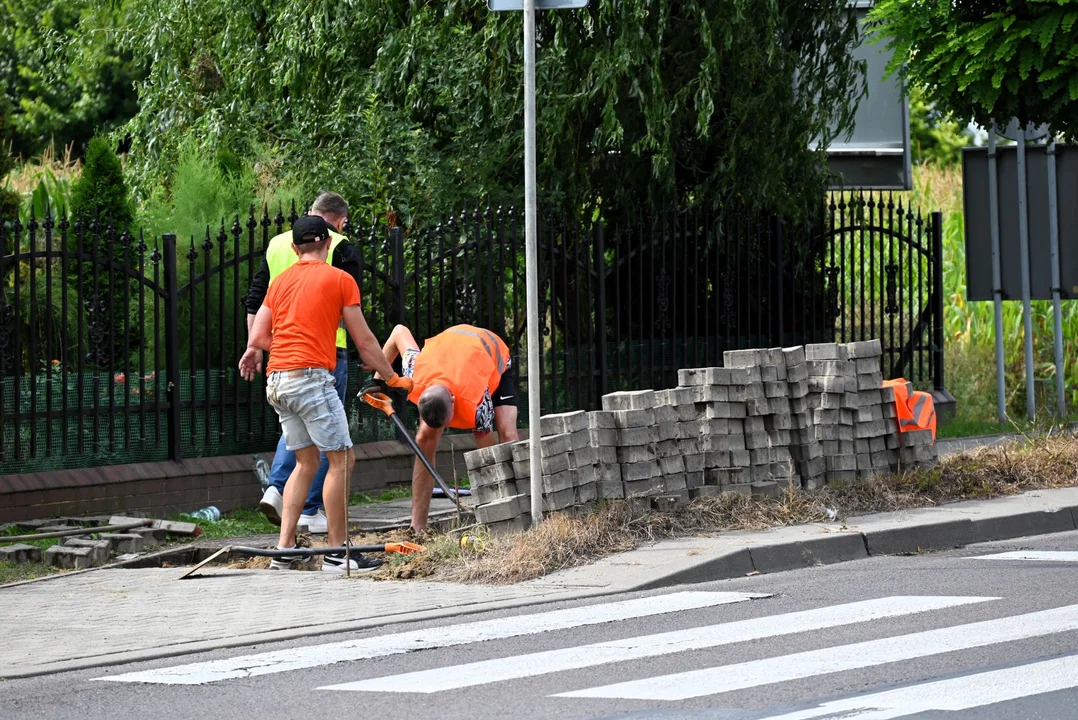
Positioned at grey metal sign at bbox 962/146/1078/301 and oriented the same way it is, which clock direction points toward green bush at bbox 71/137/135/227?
The green bush is roughly at 8 o'clock from the grey metal sign.

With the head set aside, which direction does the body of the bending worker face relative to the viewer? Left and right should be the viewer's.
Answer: facing the viewer and to the left of the viewer

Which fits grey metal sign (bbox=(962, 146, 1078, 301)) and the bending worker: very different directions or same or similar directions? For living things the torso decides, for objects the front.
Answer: very different directions

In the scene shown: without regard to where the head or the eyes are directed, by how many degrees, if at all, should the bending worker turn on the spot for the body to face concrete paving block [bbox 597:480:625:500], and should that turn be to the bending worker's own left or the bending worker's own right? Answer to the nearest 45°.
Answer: approximately 135° to the bending worker's own left

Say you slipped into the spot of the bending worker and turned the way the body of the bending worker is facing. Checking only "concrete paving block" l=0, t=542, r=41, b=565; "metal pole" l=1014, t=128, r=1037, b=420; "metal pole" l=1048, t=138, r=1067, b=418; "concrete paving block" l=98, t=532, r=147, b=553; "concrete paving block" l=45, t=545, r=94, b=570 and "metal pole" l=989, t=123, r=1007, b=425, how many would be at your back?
3

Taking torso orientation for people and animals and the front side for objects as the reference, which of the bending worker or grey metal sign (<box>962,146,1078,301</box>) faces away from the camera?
the grey metal sign

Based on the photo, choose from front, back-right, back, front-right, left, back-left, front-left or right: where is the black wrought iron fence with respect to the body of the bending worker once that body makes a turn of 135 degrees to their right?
front

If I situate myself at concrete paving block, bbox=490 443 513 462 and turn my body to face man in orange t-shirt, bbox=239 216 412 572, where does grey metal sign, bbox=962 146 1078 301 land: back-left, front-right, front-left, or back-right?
back-right

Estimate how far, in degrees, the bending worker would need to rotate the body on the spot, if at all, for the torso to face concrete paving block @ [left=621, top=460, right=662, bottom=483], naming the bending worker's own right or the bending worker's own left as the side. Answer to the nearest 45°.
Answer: approximately 135° to the bending worker's own left

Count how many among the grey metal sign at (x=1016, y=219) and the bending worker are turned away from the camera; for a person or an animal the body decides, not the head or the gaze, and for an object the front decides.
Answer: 1

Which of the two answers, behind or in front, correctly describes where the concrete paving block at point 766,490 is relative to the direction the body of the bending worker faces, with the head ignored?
behind

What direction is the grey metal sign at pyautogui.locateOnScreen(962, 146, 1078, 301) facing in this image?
away from the camera

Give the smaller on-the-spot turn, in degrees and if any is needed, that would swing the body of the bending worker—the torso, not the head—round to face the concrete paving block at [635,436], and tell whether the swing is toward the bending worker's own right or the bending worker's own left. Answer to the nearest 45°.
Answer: approximately 135° to the bending worker's own left

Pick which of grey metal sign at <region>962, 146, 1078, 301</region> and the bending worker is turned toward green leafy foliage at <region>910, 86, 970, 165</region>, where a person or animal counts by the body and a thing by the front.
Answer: the grey metal sign

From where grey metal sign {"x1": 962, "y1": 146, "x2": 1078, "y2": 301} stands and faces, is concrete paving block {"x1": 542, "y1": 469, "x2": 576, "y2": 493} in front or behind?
behind

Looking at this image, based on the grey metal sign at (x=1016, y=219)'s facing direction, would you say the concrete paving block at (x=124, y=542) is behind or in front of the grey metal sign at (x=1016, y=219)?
behind
